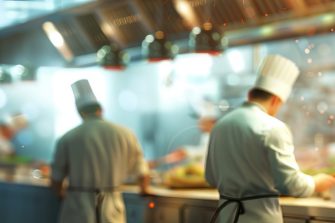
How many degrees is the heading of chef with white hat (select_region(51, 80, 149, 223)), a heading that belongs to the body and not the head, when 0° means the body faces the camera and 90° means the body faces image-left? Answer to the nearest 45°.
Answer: approximately 180°

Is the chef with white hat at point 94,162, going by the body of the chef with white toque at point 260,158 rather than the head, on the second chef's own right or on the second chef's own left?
on the second chef's own left

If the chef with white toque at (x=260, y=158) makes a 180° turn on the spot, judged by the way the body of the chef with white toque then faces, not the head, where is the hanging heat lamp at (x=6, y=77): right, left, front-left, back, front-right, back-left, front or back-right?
right

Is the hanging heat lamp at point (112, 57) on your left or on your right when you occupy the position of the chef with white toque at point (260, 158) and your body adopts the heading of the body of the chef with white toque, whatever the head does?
on your left

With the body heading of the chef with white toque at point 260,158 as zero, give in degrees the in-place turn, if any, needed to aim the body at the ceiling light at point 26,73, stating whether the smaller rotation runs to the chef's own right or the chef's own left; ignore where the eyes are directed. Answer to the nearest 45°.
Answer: approximately 90° to the chef's own left

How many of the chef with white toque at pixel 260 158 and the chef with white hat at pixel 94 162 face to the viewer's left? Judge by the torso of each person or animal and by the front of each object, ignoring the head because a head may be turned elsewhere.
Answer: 0

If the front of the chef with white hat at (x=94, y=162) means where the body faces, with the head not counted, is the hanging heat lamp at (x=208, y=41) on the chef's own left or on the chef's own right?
on the chef's own right

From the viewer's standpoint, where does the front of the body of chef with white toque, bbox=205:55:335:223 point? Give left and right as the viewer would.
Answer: facing away from the viewer and to the right of the viewer

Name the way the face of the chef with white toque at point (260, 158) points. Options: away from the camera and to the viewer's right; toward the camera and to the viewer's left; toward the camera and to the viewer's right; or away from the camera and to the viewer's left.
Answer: away from the camera and to the viewer's right

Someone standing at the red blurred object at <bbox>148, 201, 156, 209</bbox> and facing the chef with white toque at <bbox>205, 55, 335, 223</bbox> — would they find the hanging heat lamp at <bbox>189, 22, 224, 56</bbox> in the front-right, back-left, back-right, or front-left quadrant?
front-left

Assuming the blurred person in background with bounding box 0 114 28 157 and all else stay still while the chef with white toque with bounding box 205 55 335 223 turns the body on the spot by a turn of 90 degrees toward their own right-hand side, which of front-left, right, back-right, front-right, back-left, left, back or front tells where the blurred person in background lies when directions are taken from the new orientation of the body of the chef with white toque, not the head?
back

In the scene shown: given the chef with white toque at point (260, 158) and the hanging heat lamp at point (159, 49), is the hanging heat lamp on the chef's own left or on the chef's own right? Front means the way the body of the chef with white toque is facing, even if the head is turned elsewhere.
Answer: on the chef's own left

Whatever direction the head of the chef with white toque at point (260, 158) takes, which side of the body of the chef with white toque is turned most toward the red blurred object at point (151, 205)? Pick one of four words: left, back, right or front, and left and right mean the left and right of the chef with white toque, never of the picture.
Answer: left
